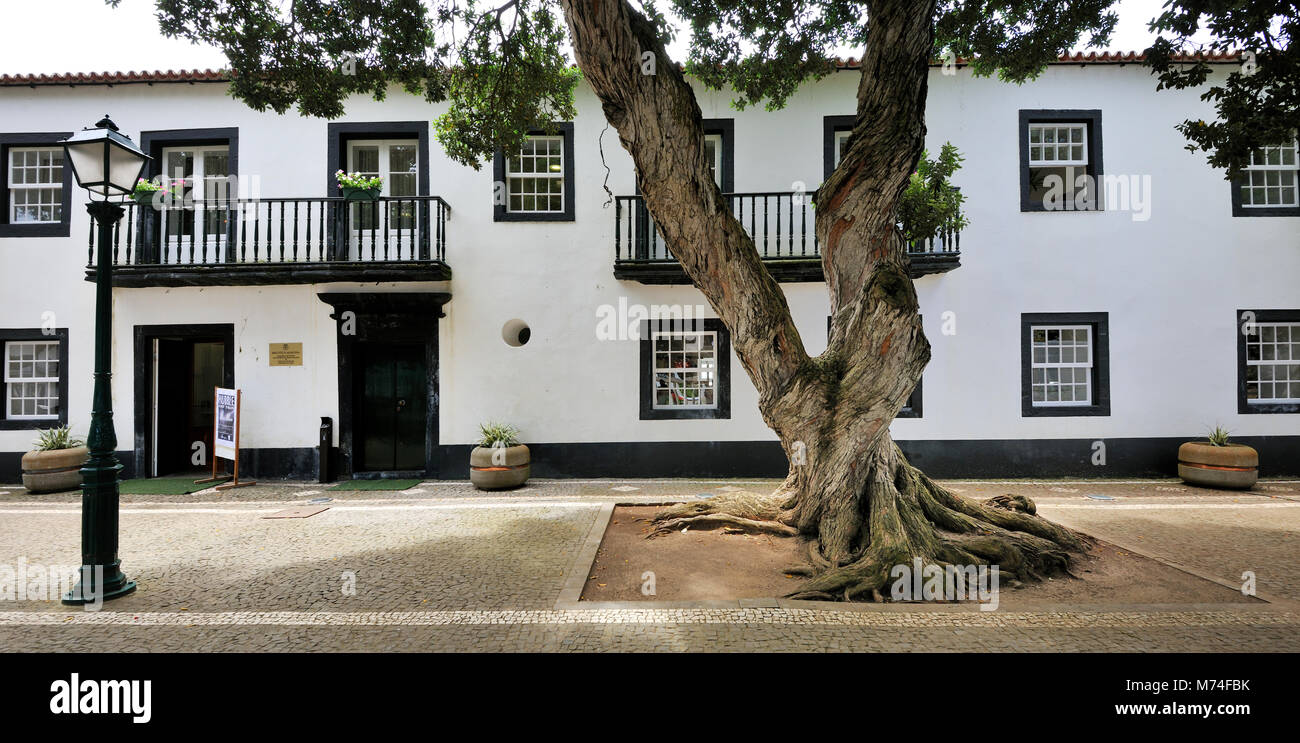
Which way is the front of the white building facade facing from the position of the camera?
facing the viewer

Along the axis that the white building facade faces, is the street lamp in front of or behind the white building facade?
in front

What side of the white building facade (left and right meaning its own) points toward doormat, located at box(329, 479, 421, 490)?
right

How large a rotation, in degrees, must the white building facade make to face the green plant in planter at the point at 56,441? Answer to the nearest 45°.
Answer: approximately 90° to its right

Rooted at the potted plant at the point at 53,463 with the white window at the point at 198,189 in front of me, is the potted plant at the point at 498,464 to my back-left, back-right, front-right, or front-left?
front-right

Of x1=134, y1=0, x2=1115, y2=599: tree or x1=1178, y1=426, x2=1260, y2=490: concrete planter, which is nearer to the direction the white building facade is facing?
the tree

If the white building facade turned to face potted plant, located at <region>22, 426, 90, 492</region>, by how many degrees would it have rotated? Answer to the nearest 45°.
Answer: approximately 90° to its right

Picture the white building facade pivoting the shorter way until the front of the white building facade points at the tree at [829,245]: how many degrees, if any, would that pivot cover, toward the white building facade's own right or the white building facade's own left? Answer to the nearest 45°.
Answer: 0° — it already faces it

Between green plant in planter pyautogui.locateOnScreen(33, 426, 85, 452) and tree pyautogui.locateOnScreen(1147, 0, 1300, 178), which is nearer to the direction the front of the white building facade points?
the tree
